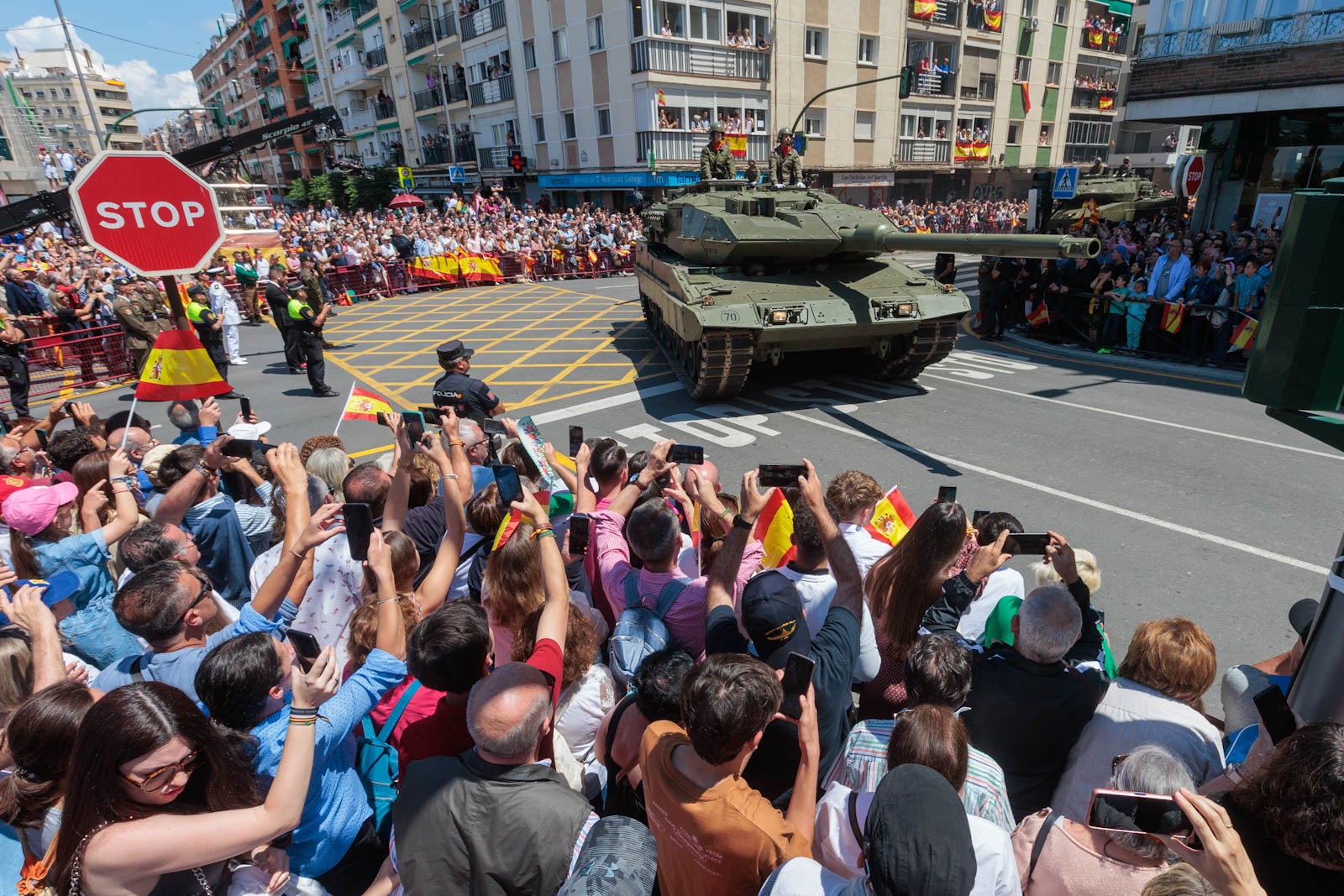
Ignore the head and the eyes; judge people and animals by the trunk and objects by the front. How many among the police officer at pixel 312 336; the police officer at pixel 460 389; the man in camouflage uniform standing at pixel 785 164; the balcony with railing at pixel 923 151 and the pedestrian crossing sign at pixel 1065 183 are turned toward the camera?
3

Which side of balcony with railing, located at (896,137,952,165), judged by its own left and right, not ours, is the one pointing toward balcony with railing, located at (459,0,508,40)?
right

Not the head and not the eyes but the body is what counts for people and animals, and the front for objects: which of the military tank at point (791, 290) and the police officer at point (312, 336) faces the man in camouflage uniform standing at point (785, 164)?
the police officer

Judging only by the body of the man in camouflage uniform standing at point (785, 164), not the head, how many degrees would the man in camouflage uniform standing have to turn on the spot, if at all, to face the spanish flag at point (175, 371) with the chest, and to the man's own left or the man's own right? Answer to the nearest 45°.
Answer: approximately 45° to the man's own right

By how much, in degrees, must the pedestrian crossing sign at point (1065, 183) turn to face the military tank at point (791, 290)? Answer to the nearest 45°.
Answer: approximately 45° to its right

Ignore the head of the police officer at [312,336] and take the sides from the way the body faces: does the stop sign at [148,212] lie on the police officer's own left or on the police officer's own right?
on the police officer's own right

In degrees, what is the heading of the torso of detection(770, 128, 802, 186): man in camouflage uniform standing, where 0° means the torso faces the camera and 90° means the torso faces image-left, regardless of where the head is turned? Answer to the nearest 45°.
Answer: approximately 0°

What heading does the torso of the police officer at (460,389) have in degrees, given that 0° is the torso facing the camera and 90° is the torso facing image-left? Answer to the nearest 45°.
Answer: approximately 225°

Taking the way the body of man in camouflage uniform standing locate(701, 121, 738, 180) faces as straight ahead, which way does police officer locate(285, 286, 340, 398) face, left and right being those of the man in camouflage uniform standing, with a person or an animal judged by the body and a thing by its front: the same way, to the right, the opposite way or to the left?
to the left

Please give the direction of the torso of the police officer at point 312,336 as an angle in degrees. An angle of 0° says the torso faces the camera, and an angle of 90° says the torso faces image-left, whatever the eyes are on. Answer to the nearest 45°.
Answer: approximately 270°

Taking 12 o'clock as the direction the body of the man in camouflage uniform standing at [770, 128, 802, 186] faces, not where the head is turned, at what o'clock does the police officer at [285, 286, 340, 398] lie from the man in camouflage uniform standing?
The police officer is roughly at 2 o'clock from the man in camouflage uniform standing.

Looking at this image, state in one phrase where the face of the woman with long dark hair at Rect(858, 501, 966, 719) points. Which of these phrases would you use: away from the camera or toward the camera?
away from the camera

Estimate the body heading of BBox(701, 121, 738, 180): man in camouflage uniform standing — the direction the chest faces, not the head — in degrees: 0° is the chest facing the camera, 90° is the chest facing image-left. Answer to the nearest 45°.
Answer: approximately 315°

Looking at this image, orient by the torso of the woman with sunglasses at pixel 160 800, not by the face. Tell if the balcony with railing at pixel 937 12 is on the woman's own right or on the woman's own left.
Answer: on the woman's own left

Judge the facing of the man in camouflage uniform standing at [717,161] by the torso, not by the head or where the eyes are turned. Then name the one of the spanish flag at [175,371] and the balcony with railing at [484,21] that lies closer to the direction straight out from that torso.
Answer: the spanish flag

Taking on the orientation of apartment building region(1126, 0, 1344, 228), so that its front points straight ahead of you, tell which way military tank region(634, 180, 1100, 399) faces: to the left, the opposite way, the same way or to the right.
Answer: to the left
